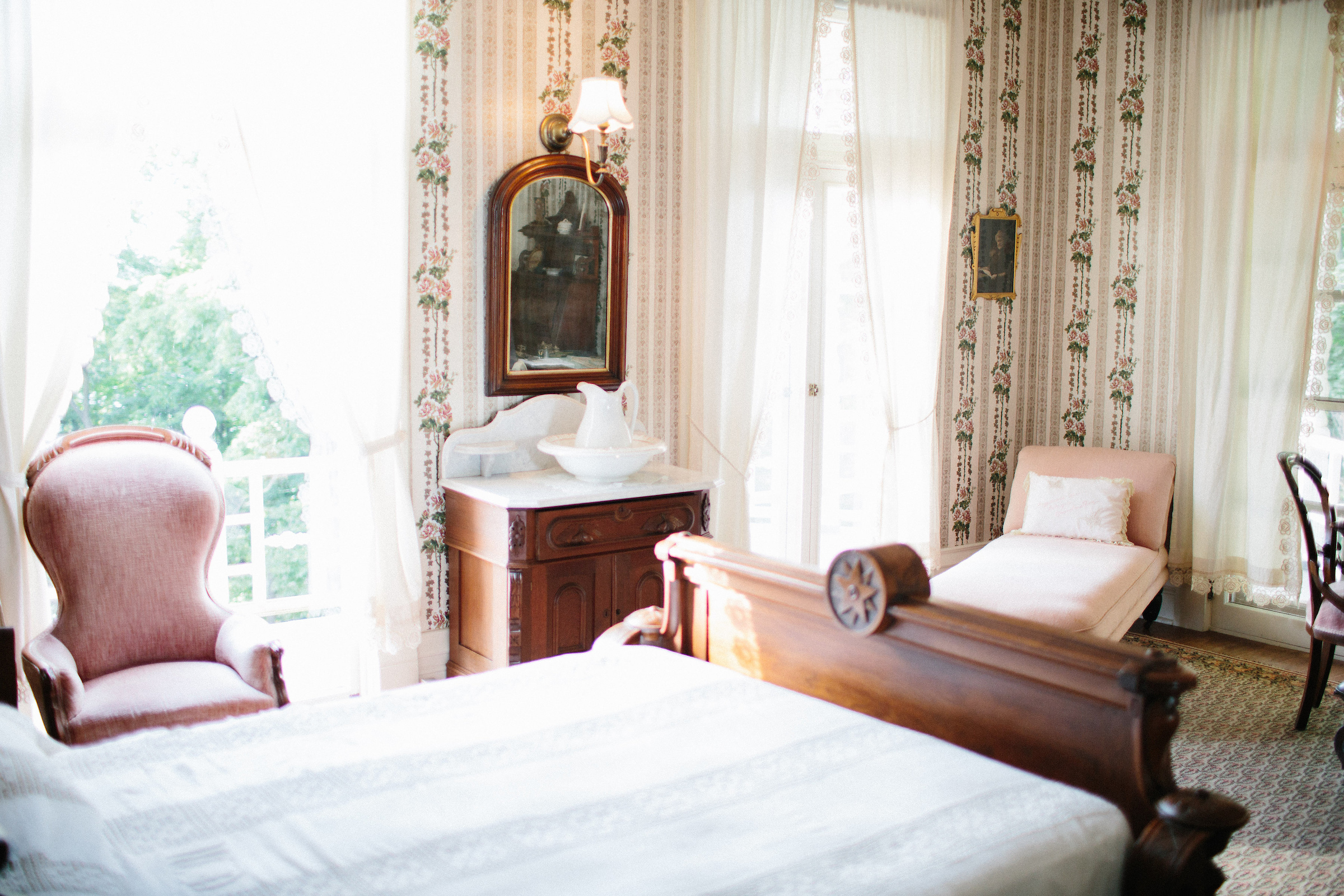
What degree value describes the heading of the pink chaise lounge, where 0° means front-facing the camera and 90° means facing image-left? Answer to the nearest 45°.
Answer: approximately 45°

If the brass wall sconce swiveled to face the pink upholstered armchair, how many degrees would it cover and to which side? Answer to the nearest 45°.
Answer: approximately 90° to its right

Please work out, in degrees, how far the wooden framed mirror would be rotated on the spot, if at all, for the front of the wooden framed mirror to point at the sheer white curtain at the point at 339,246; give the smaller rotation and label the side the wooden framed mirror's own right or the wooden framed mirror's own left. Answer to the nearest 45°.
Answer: approximately 90° to the wooden framed mirror's own right

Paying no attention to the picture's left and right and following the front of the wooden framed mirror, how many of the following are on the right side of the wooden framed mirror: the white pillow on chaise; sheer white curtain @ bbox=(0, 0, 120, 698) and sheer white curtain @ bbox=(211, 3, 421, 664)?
2

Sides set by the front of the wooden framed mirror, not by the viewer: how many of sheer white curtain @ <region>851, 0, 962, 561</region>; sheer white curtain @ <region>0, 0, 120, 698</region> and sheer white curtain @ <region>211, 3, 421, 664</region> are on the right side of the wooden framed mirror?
2
